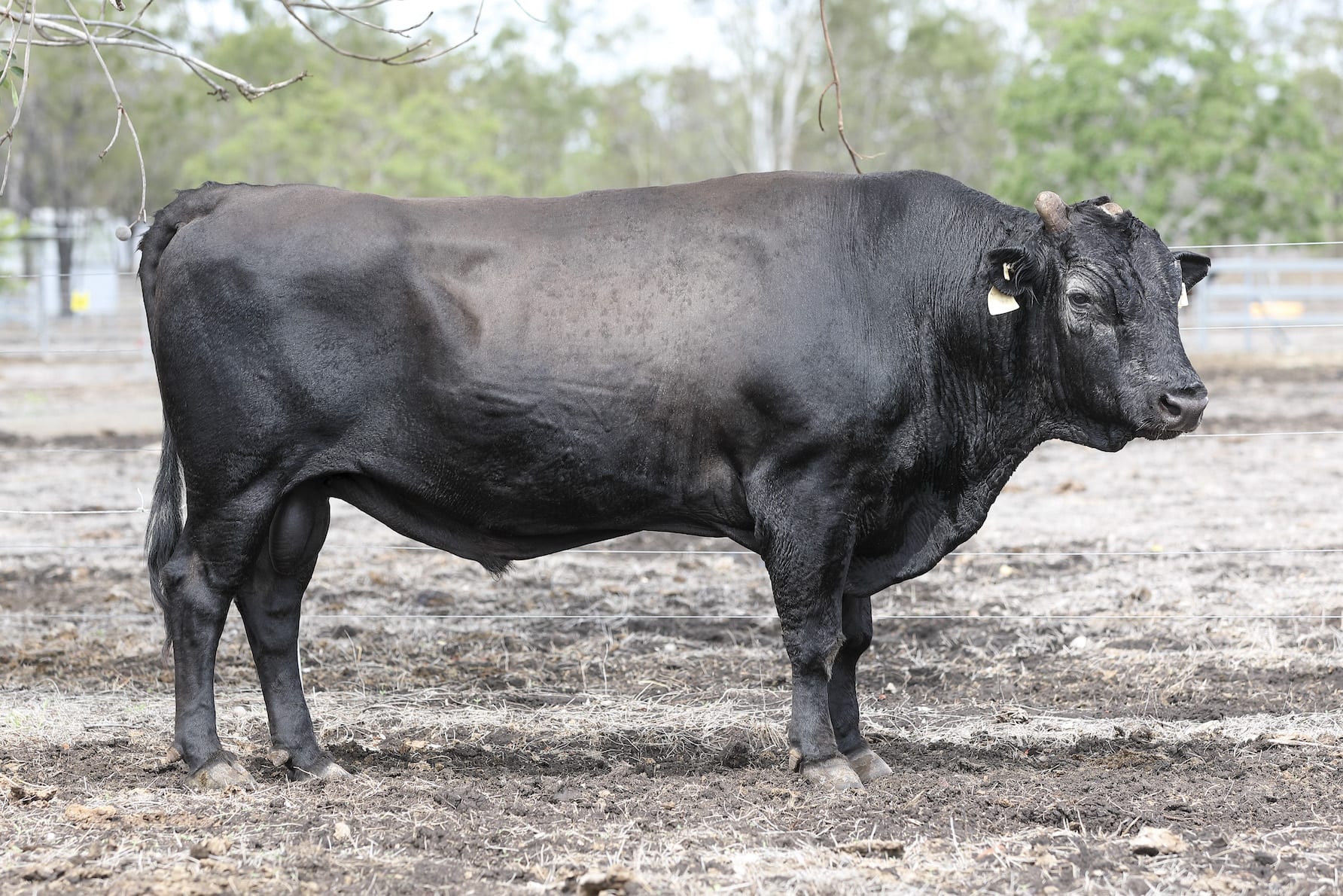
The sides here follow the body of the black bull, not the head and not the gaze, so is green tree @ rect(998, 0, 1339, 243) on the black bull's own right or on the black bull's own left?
on the black bull's own left

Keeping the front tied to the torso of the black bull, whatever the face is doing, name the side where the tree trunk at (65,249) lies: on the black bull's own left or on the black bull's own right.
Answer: on the black bull's own left

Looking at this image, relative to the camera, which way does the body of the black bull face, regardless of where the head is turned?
to the viewer's right

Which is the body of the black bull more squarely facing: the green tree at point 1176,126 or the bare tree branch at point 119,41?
the green tree

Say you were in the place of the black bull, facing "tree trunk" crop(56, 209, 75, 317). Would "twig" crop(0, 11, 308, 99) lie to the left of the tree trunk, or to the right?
left

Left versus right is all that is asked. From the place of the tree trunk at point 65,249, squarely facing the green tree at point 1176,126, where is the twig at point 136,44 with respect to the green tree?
right
